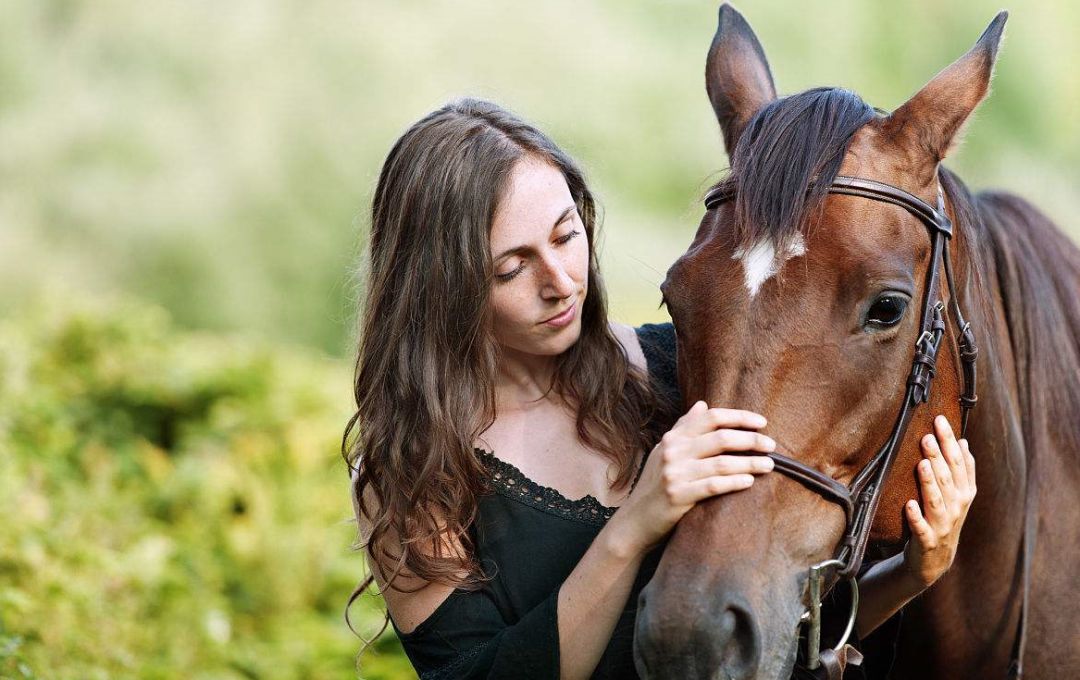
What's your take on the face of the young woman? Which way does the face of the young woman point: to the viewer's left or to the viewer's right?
to the viewer's right

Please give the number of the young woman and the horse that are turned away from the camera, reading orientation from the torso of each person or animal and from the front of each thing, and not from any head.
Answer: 0

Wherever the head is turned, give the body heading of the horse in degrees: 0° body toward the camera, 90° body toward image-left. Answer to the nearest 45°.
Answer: approximately 45°

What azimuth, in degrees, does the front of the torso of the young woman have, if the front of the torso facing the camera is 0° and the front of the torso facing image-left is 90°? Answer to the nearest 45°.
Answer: approximately 315°
